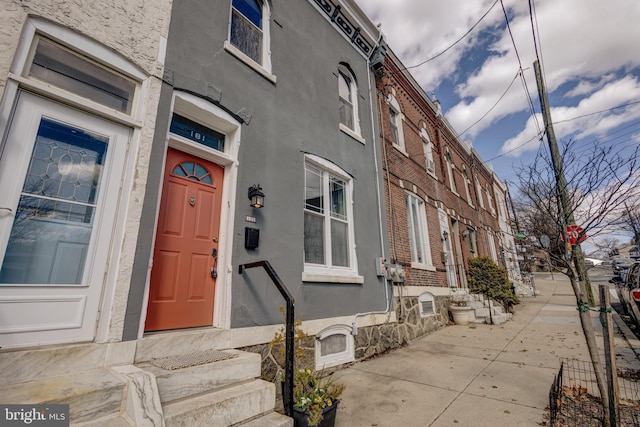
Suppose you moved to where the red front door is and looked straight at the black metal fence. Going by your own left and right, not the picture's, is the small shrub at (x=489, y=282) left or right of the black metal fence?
left

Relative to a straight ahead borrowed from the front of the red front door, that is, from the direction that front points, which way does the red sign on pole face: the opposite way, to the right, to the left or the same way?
to the right

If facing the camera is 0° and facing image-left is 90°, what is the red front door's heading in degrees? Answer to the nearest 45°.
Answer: approximately 315°

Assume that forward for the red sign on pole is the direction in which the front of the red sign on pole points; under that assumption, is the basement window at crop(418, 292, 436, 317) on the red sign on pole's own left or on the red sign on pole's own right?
on the red sign on pole's own right

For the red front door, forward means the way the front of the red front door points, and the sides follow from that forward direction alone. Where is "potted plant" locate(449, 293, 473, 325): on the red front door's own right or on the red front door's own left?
on the red front door's own left

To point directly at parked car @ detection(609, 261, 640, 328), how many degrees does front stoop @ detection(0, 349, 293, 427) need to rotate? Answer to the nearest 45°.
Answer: approximately 45° to its left

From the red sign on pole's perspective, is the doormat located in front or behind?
in front

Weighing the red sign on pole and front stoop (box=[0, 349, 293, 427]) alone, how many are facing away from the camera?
0
